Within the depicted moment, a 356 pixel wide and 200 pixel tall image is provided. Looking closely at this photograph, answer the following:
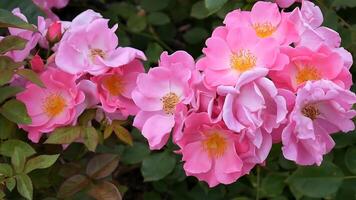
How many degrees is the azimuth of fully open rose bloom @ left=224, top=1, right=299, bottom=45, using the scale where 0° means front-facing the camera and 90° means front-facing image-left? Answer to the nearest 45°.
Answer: approximately 0°

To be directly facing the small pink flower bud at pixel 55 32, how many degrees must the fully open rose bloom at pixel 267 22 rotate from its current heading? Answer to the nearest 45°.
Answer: approximately 90° to its right

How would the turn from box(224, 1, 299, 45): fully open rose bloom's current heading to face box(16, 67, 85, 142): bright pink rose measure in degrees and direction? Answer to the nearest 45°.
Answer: approximately 90° to its right

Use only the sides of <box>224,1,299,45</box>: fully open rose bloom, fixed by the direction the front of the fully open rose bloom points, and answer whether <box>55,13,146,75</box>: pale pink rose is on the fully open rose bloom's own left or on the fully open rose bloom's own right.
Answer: on the fully open rose bloom's own right

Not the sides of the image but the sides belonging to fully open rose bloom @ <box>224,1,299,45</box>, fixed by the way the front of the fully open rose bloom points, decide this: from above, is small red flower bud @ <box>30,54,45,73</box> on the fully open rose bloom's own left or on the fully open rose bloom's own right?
on the fully open rose bloom's own right
